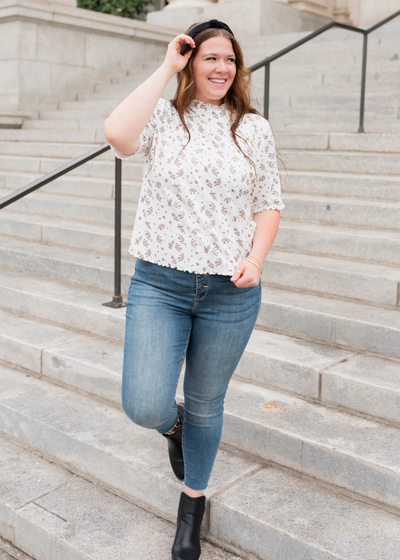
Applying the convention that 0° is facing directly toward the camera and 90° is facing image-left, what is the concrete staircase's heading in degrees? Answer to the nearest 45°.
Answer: approximately 45°

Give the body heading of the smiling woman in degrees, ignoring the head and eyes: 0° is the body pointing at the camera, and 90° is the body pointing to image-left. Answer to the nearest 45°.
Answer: approximately 0°

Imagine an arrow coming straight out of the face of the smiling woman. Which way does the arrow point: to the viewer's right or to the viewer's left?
to the viewer's right
